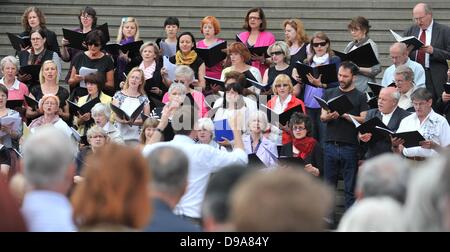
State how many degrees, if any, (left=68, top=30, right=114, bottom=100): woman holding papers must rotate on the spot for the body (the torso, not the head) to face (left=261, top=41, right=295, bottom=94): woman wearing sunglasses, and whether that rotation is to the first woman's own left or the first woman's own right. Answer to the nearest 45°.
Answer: approximately 90° to the first woman's own left

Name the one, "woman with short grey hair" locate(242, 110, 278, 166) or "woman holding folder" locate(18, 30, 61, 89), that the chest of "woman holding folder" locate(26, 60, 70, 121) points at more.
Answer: the woman with short grey hair

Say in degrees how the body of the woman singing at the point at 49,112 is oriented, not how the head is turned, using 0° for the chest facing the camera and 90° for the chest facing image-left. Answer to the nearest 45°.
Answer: approximately 0°

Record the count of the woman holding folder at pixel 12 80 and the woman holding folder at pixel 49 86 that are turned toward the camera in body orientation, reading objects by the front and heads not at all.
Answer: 2

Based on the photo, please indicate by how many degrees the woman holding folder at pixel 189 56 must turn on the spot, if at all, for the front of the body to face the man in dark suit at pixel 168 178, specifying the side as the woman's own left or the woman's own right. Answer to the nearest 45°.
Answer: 0° — they already face them

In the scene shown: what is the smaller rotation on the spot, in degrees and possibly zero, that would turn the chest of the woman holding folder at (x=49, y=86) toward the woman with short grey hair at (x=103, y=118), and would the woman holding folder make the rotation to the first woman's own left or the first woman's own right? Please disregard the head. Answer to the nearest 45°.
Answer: approximately 45° to the first woman's own left
